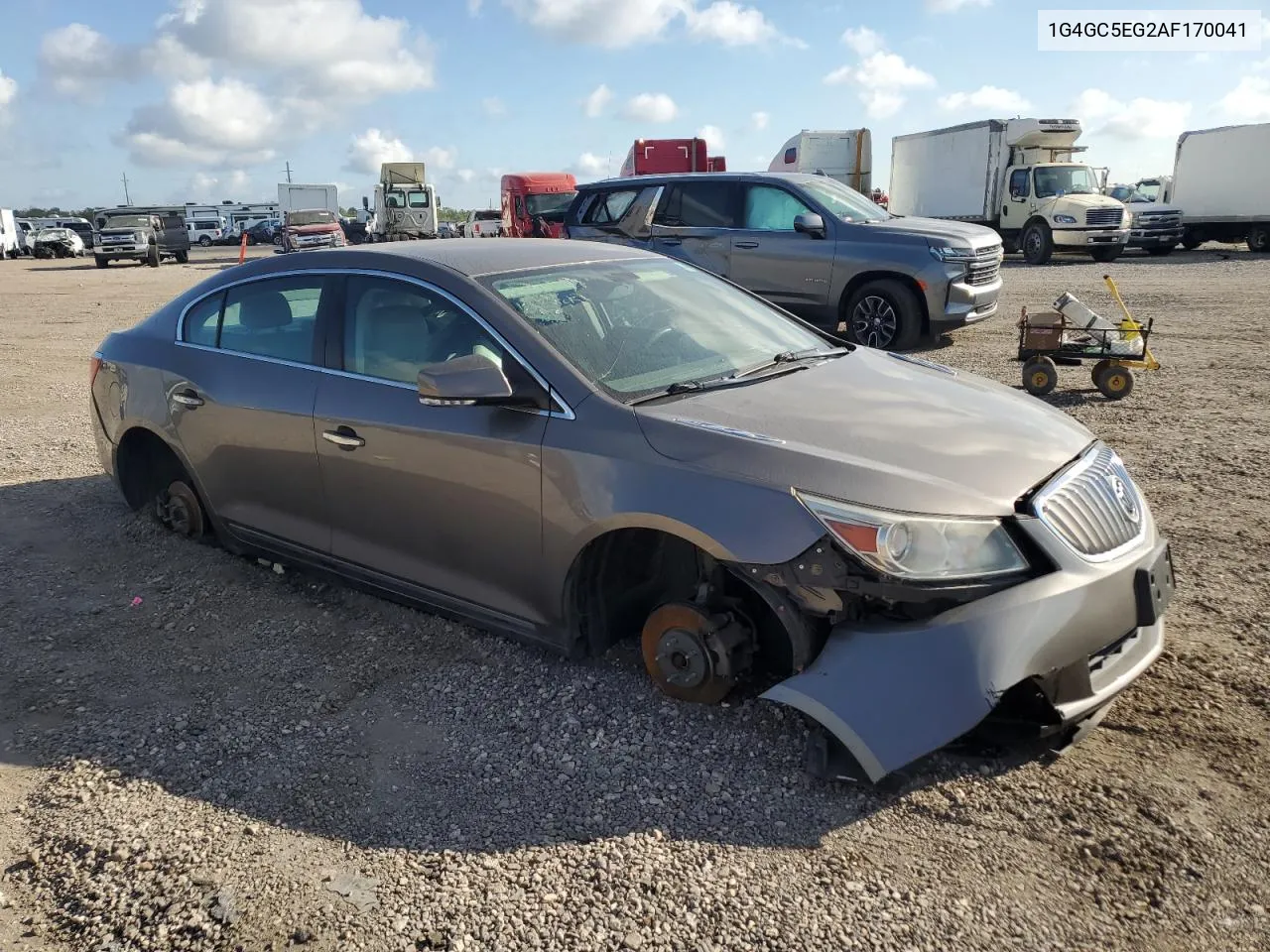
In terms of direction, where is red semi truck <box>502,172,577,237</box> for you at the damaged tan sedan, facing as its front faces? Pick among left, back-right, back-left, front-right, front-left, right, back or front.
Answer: back-left

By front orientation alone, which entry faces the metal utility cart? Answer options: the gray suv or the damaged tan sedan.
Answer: the gray suv

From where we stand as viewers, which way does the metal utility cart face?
facing to the right of the viewer

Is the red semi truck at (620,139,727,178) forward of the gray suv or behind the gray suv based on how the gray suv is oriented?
behind

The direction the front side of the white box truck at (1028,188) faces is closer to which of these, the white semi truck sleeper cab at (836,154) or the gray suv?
the gray suv

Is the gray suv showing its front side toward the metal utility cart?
yes

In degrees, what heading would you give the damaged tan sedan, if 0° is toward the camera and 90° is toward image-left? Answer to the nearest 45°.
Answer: approximately 315°

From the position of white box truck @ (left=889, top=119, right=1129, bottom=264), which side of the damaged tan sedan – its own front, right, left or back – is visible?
left

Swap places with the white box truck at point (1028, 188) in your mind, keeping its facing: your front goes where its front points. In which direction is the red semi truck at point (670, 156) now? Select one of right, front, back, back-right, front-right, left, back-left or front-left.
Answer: back-right
